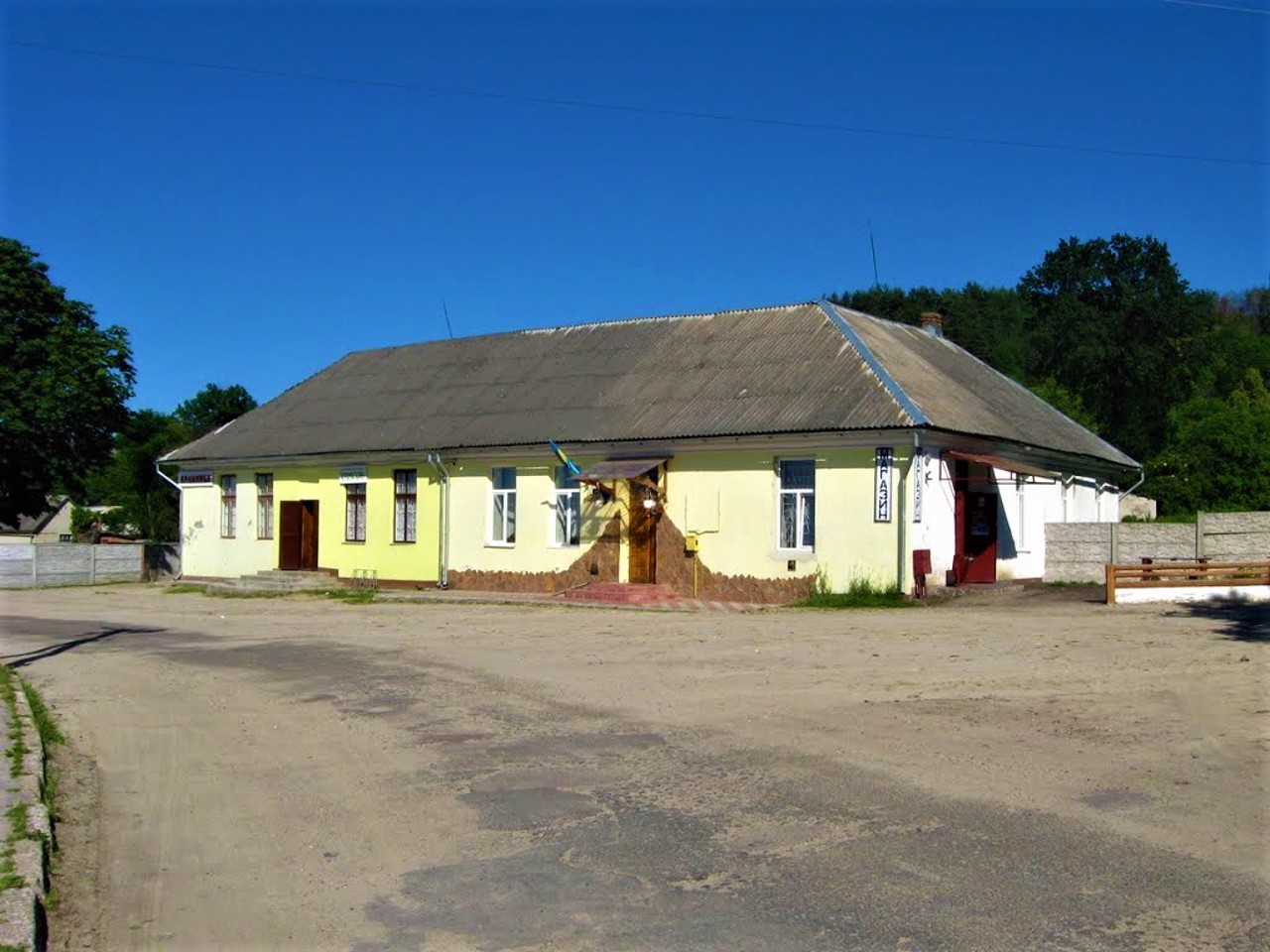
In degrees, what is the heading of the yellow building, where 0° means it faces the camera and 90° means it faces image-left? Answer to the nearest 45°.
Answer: approximately 45°

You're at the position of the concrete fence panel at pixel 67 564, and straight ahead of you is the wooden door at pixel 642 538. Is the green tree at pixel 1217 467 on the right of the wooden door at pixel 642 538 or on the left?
left

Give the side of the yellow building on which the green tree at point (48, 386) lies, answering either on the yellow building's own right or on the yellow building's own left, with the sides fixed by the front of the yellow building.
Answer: on the yellow building's own right

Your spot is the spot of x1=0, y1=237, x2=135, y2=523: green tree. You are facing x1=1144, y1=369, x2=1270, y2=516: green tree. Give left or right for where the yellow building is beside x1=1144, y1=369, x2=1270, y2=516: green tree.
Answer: right

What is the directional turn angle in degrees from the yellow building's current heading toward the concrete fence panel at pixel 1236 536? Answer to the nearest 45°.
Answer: approximately 90° to its left

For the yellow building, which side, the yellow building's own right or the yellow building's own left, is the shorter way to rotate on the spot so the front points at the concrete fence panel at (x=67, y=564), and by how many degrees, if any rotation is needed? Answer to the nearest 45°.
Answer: approximately 90° to the yellow building's own right

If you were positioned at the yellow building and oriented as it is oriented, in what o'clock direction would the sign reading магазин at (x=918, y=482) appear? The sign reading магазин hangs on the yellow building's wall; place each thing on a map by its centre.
The sign reading магазин is roughly at 9 o'clock from the yellow building.

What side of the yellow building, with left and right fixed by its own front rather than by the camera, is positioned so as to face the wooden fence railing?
left
